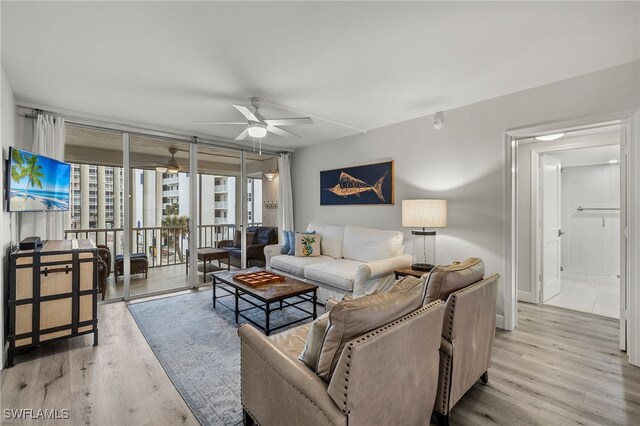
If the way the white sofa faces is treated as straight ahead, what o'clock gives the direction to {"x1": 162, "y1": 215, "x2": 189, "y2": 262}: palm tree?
The palm tree is roughly at 2 o'clock from the white sofa.

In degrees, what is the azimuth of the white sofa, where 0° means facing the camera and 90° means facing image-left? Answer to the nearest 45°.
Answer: approximately 45°

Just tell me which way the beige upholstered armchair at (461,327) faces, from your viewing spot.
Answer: facing away from the viewer and to the left of the viewer

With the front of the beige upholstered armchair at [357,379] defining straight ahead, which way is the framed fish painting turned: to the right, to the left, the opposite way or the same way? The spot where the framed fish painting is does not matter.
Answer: to the left

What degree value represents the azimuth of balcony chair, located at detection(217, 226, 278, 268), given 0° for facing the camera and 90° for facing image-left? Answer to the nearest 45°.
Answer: approximately 45°

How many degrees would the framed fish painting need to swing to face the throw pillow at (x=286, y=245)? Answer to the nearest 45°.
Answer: approximately 45° to its right

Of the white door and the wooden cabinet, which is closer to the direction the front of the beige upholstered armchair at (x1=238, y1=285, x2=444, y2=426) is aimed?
the wooden cabinet
